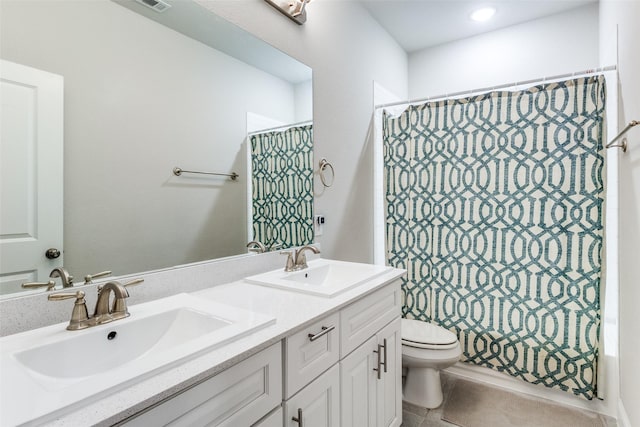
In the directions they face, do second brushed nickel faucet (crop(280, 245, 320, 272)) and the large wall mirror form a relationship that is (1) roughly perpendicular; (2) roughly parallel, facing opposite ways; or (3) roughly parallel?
roughly parallel

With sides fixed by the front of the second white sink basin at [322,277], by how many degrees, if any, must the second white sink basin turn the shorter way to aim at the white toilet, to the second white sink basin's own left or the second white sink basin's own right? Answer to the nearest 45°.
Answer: approximately 90° to the second white sink basin's own left

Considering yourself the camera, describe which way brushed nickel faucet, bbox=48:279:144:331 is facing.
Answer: facing the viewer and to the right of the viewer

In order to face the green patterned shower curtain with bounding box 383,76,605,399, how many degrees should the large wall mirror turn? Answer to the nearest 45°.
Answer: approximately 45° to its left

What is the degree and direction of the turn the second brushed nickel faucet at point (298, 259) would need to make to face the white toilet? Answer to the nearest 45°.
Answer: approximately 45° to its left

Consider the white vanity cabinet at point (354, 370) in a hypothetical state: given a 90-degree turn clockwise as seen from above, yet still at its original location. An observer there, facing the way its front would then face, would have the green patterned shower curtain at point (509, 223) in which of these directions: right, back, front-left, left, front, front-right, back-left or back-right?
back

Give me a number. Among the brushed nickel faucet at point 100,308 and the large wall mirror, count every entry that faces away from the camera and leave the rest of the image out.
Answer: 0

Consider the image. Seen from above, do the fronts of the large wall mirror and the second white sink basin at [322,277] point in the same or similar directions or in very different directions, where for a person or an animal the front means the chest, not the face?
same or similar directions

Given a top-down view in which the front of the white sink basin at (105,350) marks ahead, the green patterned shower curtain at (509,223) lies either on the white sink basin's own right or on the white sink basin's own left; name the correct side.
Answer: on the white sink basin's own left

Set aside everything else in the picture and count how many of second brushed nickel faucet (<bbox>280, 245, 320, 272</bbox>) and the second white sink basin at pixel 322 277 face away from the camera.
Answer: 0

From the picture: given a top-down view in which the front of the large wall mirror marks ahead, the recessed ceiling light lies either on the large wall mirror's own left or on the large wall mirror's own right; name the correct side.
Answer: on the large wall mirror's own left

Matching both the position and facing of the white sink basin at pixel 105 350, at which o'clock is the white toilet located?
The white toilet is roughly at 10 o'clock from the white sink basin.

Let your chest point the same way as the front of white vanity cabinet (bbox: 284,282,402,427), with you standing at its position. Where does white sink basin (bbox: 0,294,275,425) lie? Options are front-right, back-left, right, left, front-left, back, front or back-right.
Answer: right

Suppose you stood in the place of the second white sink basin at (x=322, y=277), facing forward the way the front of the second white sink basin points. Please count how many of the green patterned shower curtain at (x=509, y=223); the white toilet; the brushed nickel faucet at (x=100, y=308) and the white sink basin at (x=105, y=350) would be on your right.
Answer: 2
